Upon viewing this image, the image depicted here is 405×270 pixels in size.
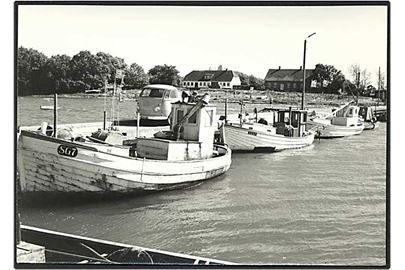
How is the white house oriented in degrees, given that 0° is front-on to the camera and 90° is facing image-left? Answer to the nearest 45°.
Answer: approximately 0°

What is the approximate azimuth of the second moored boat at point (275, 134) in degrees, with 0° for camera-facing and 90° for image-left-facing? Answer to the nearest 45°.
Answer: approximately 45°

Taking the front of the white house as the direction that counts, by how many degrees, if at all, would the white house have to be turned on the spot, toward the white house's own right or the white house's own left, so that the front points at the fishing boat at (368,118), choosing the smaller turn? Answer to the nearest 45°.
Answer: approximately 90° to the white house's own left
